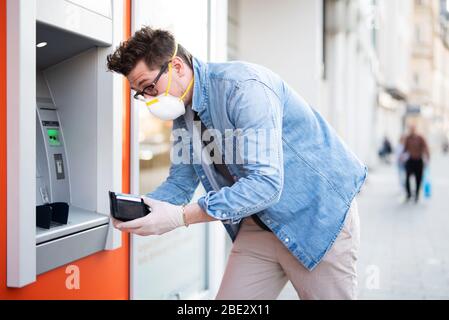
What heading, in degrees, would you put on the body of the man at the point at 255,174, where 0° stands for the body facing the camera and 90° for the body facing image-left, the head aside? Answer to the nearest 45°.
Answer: approximately 90°

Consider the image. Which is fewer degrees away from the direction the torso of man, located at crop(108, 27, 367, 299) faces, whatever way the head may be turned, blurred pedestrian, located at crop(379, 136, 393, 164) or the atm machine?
the atm machine

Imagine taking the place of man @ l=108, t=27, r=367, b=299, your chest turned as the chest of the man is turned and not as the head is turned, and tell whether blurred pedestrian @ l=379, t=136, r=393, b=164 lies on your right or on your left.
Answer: on your right

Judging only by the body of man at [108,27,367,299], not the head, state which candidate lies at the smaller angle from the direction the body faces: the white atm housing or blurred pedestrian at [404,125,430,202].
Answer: the white atm housing

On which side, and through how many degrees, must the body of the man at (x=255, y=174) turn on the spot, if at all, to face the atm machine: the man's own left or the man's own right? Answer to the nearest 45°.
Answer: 0° — they already face it

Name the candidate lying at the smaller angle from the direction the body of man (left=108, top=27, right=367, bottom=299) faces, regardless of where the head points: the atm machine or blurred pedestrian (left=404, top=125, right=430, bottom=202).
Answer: the atm machine
